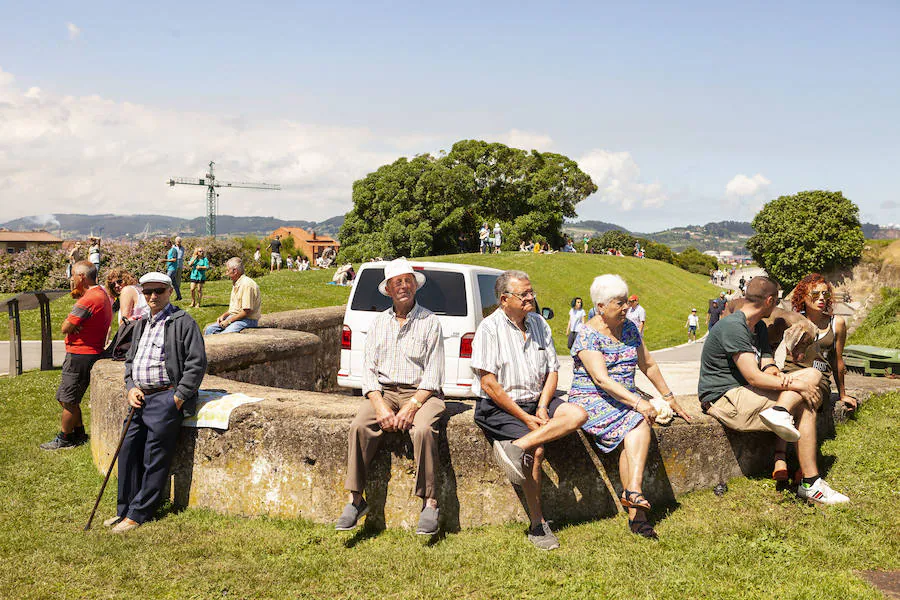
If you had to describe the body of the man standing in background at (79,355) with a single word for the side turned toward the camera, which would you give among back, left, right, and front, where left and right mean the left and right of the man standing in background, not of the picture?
left

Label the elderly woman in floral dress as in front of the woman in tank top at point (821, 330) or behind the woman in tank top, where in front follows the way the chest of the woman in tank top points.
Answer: in front

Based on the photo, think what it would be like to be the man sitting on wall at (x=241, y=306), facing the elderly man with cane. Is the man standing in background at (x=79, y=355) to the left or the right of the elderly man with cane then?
right

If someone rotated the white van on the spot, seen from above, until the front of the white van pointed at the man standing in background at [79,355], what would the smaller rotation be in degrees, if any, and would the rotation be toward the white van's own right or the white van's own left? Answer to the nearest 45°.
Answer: approximately 135° to the white van's own left

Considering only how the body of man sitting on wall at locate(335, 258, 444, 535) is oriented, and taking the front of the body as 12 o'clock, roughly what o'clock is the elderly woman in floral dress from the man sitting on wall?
The elderly woman in floral dress is roughly at 9 o'clock from the man sitting on wall.

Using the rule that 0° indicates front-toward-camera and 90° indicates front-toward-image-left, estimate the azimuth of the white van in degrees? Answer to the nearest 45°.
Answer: approximately 225°

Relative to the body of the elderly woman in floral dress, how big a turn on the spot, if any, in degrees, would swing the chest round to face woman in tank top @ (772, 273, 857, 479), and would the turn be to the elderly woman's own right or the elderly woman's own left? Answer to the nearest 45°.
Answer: approximately 90° to the elderly woman's own left

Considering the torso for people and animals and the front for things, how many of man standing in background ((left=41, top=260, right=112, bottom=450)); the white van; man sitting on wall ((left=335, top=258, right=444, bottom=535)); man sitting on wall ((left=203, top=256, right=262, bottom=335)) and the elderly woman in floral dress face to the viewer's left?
2

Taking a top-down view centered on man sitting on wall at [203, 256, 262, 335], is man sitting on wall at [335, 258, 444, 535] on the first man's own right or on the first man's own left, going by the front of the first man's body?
on the first man's own left

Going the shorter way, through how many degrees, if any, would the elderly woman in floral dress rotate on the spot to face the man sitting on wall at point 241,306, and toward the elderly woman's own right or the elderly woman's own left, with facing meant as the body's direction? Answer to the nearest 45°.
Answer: approximately 180°

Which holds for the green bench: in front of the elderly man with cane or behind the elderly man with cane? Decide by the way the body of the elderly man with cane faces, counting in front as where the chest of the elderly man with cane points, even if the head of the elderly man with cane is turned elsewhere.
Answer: behind

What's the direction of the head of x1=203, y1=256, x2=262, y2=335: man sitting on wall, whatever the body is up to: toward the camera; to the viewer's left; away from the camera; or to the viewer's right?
to the viewer's left

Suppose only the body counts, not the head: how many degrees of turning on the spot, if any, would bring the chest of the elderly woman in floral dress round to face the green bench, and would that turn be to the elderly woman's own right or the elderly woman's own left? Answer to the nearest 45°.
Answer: approximately 90° to the elderly woman's own left
